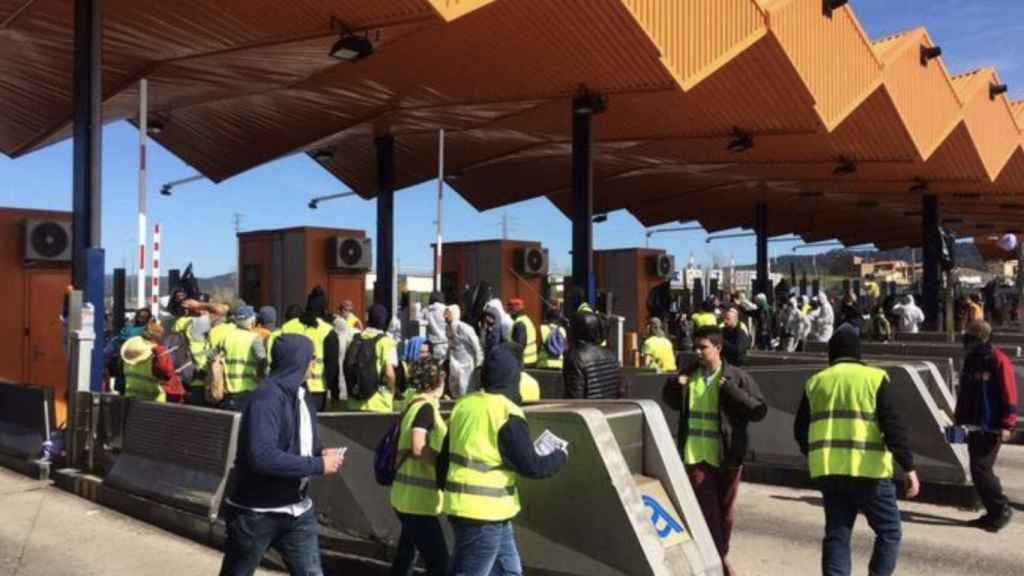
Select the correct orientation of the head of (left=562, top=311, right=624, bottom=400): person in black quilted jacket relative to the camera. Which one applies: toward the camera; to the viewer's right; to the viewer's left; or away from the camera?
away from the camera

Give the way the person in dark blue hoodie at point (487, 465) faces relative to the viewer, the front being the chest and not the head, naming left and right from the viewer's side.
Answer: facing away from the viewer and to the right of the viewer

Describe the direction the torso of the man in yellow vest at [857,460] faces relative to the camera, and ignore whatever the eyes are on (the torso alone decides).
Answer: away from the camera

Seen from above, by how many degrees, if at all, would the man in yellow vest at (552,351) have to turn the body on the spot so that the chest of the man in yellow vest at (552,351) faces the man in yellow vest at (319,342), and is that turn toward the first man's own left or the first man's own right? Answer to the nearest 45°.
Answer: approximately 135° to the first man's own left

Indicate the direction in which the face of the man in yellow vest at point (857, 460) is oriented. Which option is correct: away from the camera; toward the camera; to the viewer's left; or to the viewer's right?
away from the camera

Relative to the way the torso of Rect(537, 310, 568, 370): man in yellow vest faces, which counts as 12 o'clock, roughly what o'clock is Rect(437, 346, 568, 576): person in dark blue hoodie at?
The person in dark blue hoodie is roughly at 6 o'clock from the man in yellow vest.

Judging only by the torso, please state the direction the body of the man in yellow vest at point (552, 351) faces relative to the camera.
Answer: away from the camera

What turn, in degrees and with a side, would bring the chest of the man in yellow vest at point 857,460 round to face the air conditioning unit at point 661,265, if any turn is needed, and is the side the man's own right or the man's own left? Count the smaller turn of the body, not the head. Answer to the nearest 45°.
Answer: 0° — they already face it

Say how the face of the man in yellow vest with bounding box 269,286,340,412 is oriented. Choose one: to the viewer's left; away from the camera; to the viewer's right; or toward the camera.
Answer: away from the camera

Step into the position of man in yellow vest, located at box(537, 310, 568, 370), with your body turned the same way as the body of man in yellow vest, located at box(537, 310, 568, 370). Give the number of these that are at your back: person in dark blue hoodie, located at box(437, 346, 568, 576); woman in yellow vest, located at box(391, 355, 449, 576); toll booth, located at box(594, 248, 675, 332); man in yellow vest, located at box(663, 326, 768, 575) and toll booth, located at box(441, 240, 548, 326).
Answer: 3
